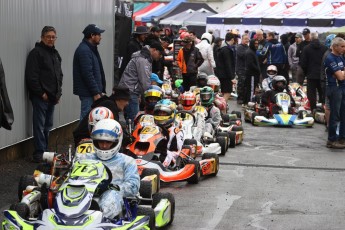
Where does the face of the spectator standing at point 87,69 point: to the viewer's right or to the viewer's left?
to the viewer's right

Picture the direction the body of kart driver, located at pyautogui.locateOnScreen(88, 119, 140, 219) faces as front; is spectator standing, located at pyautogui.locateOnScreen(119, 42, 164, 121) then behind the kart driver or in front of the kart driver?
behind

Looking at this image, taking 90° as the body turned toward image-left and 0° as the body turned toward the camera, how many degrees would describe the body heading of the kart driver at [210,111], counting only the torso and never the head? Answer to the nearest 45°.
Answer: approximately 45°

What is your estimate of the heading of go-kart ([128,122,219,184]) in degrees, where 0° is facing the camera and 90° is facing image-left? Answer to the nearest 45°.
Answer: approximately 45°
